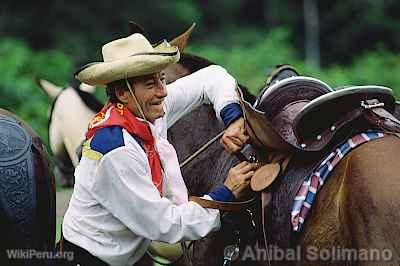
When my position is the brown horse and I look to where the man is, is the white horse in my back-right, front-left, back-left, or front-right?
front-right

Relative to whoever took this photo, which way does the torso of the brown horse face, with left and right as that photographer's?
facing away from the viewer and to the left of the viewer

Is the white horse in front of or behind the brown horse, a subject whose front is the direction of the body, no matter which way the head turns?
in front

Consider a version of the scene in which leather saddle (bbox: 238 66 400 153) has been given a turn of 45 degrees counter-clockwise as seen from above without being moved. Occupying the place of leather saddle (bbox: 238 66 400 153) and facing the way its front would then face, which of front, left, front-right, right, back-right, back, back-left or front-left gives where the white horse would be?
front-right

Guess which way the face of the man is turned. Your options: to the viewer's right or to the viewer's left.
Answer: to the viewer's right

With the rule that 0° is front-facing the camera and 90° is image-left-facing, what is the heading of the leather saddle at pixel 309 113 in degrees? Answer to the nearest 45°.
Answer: approximately 135°
